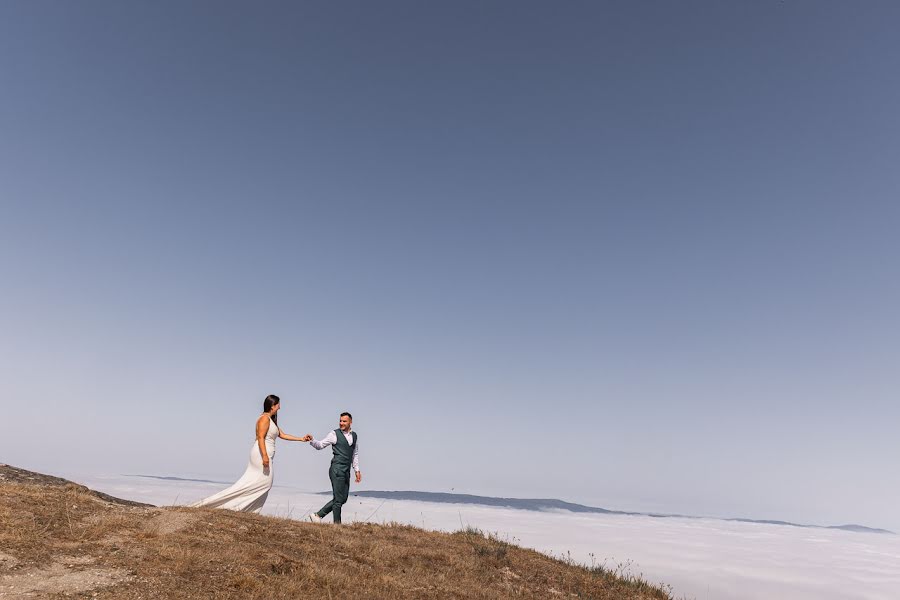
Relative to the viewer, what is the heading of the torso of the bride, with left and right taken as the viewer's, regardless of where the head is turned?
facing to the right of the viewer

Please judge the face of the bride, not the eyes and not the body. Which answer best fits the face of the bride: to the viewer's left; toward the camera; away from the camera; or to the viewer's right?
to the viewer's right

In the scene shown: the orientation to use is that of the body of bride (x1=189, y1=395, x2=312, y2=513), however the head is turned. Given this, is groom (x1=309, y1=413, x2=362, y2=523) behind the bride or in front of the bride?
in front
